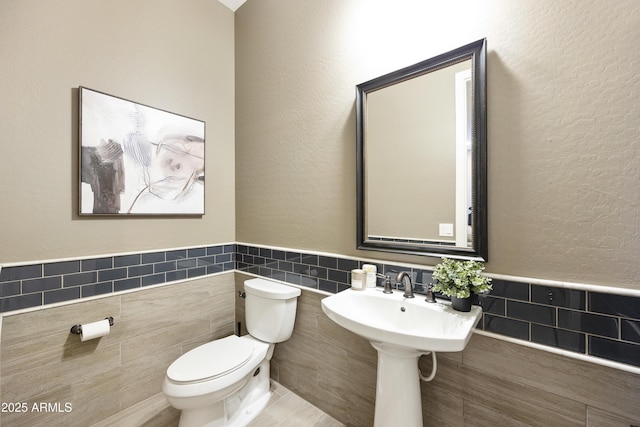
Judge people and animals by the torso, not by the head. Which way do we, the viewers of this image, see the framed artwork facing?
facing the viewer and to the right of the viewer

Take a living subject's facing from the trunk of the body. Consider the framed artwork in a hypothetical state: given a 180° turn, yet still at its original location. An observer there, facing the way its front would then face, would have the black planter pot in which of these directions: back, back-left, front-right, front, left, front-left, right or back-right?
back

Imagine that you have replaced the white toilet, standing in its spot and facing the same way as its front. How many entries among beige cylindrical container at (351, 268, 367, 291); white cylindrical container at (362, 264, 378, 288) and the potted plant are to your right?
0

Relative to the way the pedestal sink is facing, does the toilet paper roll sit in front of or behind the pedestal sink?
in front

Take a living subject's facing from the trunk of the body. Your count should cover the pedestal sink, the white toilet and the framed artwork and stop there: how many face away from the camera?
0

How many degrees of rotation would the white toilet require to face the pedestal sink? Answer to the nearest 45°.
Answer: approximately 90° to its left

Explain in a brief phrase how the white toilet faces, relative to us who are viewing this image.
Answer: facing the viewer and to the left of the viewer

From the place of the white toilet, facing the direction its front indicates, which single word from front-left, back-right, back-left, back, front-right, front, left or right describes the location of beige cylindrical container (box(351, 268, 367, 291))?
left

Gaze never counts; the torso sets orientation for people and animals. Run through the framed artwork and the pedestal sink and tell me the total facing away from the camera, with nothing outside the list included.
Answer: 0

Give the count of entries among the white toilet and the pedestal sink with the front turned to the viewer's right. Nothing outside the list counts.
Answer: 0

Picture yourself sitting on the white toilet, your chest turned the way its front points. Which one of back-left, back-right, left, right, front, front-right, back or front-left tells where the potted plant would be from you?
left

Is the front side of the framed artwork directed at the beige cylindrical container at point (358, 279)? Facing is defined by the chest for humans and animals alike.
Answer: yes

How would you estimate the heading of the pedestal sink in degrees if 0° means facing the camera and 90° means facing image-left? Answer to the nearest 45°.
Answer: approximately 45°

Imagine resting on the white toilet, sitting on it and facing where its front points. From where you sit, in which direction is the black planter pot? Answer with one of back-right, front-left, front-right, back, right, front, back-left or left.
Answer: left
